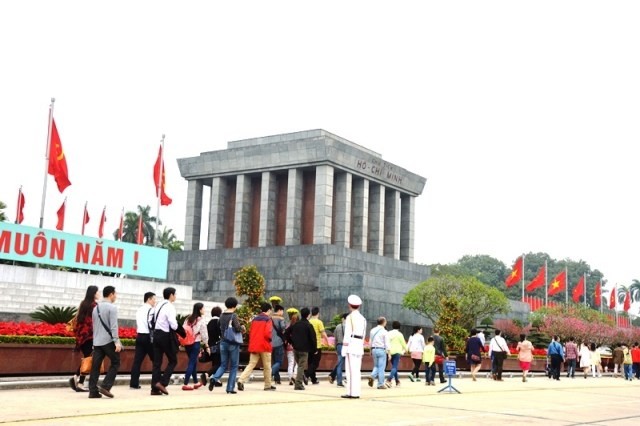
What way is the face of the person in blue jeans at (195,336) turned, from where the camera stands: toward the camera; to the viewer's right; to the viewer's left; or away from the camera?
to the viewer's right

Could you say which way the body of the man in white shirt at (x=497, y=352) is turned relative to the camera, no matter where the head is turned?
away from the camera

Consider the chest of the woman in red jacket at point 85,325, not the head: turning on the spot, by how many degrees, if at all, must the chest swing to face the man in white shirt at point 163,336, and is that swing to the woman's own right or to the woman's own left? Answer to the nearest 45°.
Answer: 0° — they already face them

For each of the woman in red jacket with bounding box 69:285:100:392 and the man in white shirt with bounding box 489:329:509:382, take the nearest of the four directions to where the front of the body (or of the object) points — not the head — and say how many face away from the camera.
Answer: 1

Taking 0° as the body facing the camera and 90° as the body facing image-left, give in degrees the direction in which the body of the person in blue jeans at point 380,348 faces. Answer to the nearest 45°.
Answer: approximately 225°

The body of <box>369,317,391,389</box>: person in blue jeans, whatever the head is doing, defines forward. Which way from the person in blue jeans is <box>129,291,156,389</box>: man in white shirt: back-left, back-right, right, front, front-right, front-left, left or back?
back

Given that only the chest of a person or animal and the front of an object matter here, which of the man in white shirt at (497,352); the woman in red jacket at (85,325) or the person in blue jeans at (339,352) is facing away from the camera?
the man in white shirt

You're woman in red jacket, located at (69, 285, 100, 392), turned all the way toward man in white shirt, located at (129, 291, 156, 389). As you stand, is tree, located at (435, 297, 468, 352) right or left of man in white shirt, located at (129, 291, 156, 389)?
left

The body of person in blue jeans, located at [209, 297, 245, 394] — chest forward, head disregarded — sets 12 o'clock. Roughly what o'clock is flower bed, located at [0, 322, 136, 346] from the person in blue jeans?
The flower bed is roughly at 8 o'clock from the person in blue jeans.

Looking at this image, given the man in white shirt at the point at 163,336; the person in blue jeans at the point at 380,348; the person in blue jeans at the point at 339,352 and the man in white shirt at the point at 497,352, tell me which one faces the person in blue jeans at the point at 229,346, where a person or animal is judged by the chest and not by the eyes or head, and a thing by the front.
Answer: the man in white shirt at the point at 163,336

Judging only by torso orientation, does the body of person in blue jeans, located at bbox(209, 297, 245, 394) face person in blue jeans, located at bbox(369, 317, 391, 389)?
yes

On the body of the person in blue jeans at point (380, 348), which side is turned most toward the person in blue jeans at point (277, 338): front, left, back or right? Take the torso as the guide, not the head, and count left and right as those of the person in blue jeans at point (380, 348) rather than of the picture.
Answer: back

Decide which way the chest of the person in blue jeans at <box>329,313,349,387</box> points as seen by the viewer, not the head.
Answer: to the viewer's right

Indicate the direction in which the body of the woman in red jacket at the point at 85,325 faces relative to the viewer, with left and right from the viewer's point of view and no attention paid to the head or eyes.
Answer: facing to the right of the viewer

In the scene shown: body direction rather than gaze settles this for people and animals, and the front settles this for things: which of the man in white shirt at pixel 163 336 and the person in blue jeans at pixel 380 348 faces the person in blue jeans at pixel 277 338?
the man in white shirt
